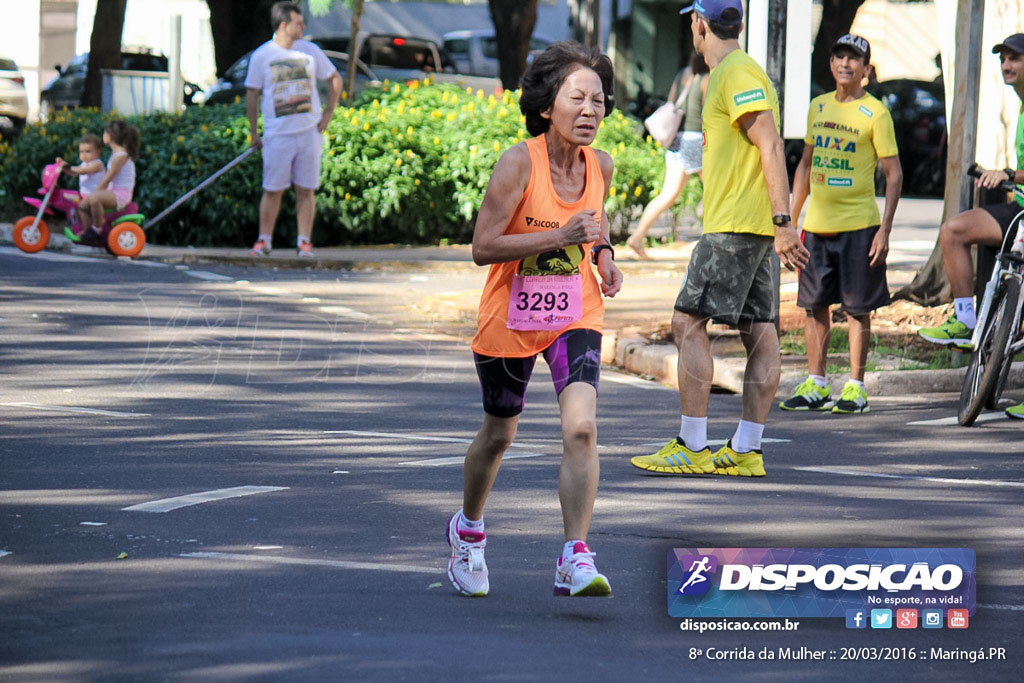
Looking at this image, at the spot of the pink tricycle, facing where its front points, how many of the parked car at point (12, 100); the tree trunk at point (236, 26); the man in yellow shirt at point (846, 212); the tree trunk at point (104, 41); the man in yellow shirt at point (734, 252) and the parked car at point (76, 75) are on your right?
4

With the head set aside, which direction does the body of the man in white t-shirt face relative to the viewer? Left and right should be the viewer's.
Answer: facing the viewer

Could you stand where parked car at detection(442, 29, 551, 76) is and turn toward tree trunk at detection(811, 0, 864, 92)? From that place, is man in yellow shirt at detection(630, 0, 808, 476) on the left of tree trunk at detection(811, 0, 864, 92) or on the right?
right

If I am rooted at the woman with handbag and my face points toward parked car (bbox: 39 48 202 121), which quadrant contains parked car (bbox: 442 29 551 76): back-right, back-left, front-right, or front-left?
front-right

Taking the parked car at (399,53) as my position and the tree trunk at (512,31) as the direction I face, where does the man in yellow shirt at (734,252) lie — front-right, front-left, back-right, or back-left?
front-right

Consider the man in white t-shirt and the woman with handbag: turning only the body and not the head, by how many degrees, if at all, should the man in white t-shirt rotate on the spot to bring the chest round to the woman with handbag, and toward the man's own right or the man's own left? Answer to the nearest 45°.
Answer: approximately 90° to the man's own left

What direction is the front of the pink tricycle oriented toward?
to the viewer's left

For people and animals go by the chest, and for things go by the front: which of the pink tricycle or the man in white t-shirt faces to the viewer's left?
the pink tricycle

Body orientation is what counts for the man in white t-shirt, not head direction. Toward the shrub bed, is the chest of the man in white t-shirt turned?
no

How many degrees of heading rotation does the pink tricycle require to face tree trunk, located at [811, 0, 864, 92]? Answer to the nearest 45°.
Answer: approximately 135° to its right

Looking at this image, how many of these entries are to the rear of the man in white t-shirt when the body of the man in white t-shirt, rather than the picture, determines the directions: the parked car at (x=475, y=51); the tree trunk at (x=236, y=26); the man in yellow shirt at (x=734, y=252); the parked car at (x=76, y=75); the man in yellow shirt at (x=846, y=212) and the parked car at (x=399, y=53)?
4

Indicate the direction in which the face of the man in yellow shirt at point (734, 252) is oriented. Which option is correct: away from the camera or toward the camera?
away from the camera
